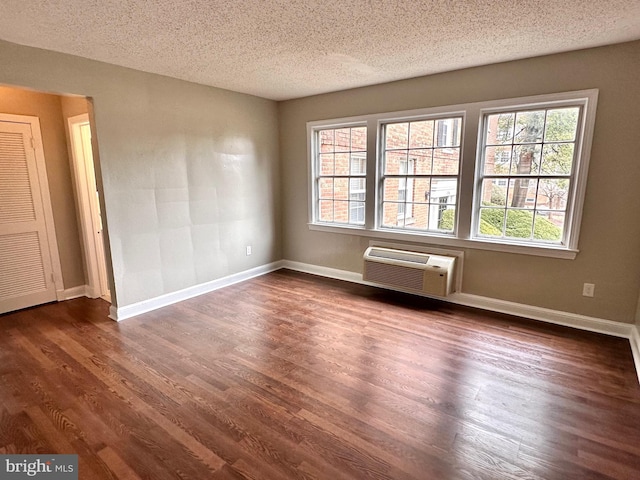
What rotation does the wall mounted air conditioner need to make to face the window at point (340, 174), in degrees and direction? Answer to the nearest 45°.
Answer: approximately 90° to its right

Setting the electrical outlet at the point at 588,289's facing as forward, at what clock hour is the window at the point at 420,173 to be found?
The window is roughly at 3 o'clock from the electrical outlet.

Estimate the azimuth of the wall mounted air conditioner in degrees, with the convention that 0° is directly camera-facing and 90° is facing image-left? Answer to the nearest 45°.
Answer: approximately 45°

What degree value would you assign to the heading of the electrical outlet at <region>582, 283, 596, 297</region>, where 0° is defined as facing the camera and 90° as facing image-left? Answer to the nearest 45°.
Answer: approximately 0°

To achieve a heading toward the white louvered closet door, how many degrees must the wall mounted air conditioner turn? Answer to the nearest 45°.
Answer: approximately 45° to its right

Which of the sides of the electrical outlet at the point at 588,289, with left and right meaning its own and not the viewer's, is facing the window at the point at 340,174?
right

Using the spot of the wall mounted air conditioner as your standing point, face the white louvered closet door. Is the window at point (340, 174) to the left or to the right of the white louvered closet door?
right
